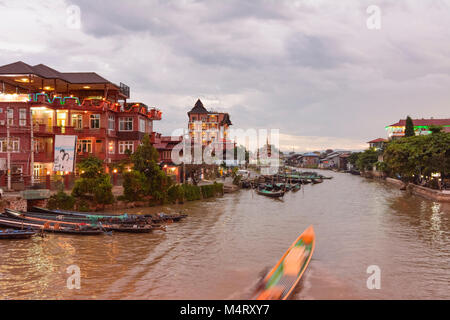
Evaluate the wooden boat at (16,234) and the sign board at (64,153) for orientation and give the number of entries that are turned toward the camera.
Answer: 1

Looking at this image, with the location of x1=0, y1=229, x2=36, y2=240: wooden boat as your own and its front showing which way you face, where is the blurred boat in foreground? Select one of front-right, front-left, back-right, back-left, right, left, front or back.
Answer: front-right

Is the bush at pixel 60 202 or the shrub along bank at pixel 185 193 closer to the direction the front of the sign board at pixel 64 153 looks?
the bush

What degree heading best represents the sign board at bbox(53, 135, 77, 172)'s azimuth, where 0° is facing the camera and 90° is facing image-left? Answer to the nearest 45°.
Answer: approximately 0°

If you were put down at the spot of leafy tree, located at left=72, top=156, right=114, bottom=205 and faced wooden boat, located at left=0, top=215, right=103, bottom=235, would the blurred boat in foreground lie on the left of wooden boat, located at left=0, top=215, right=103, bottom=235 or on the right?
left

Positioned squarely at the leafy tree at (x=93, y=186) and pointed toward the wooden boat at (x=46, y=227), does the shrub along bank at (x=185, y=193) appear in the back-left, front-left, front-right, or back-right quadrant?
back-left

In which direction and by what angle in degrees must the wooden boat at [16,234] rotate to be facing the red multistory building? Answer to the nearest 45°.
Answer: approximately 90° to its left

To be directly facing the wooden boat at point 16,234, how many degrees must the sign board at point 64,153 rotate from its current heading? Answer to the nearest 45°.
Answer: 0° — it already faces it

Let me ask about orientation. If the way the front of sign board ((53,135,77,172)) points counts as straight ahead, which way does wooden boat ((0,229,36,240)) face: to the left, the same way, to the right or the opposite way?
to the left

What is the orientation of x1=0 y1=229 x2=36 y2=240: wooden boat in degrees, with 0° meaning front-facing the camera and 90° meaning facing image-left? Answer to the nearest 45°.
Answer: approximately 270°

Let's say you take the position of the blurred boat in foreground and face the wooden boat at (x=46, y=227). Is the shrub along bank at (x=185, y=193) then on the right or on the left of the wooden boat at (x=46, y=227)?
right
